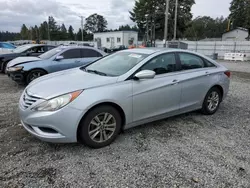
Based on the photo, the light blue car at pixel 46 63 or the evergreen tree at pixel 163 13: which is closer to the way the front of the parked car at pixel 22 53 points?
the light blue car

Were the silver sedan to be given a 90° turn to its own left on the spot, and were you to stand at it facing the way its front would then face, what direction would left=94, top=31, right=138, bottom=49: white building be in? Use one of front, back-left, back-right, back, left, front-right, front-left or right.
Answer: back-left

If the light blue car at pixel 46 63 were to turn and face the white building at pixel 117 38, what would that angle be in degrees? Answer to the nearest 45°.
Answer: approximately 135° to its right

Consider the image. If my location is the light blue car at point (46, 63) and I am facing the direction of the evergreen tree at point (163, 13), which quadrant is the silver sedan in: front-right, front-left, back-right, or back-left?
back-right

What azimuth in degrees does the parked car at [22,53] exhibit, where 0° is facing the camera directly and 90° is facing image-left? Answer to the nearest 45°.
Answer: approximately 45°
